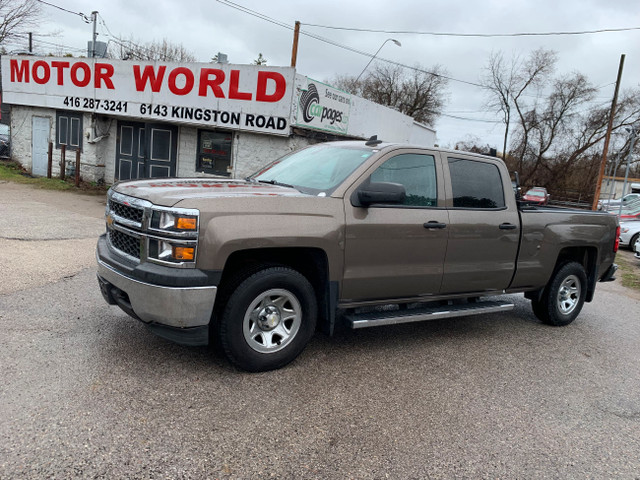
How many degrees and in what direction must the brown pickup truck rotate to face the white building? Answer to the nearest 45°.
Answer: approximately 90° to its right

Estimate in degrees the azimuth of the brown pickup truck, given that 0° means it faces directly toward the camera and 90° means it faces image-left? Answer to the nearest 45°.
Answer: approximately 45°

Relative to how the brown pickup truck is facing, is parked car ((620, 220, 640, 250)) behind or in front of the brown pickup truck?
behind
